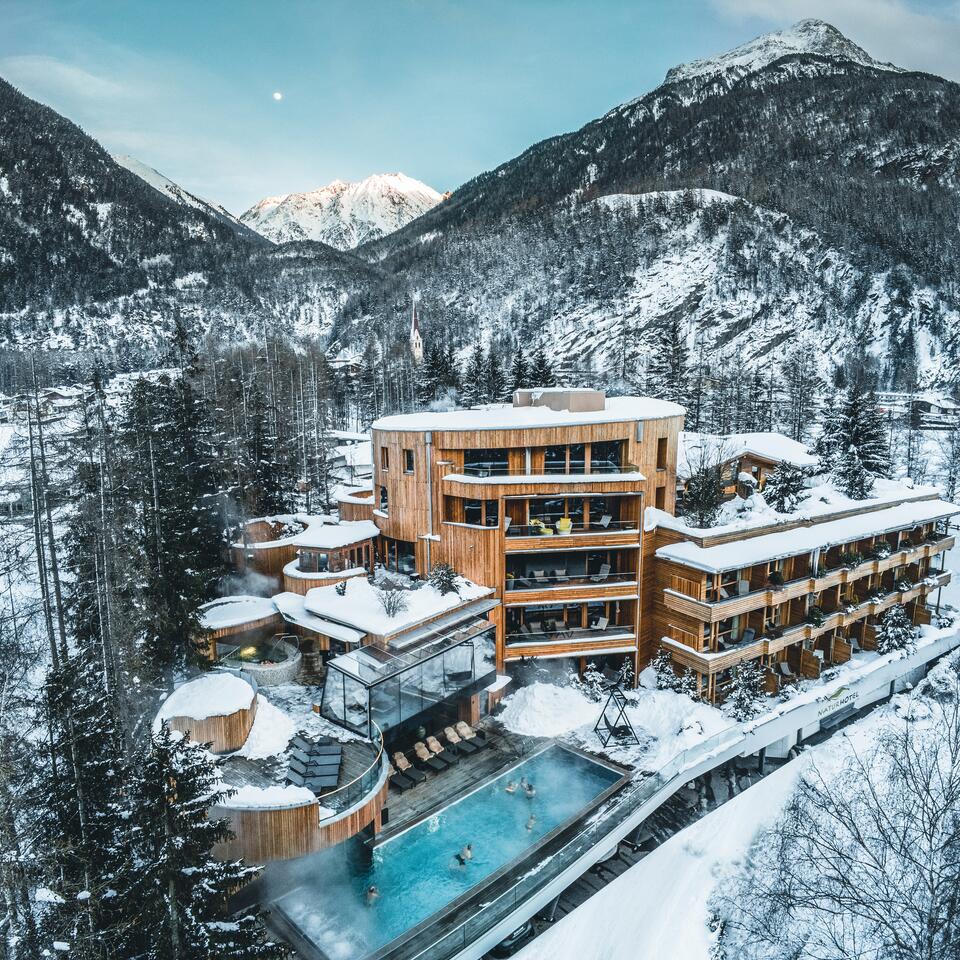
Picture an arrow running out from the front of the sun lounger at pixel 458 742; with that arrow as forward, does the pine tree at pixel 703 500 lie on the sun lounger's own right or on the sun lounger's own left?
on the sun lounger's own left

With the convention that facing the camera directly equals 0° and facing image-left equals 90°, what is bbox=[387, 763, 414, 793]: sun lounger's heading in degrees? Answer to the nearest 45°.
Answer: approximately 315°

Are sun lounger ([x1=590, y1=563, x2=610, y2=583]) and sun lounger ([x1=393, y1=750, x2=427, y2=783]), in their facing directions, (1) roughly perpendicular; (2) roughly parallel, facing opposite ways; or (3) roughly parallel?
roughly perpendicular

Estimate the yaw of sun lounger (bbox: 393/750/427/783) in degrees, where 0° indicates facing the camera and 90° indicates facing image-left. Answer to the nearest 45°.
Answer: approximately 315°

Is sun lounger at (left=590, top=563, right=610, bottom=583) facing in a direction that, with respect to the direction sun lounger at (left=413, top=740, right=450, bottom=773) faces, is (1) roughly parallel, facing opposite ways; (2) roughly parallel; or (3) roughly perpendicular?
roughly perpendicular

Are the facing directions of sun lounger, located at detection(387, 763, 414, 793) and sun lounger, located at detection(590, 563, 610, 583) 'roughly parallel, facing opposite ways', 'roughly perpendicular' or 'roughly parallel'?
roughly perpendicular

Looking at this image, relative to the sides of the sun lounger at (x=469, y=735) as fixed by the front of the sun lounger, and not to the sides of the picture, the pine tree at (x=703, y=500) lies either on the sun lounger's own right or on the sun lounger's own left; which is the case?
on the sun lounger's own left
